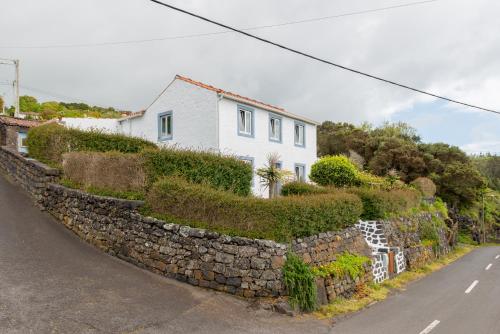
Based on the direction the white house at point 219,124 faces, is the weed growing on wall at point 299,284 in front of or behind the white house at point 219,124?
in front

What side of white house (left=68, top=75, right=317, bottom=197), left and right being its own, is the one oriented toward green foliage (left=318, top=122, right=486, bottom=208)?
left

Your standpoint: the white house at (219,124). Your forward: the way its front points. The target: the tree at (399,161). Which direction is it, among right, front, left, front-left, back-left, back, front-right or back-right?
left

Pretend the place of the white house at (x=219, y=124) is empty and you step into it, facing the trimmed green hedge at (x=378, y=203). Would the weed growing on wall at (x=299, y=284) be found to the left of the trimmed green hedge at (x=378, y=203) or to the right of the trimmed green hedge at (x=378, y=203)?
right

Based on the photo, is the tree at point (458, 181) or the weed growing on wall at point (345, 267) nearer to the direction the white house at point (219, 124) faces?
the weed growing on wall

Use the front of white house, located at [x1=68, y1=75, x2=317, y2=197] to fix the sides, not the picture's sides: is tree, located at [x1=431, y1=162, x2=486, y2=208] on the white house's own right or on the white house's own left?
on the white house's own left

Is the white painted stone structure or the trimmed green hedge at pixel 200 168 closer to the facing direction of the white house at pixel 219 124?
the white painted stone structure

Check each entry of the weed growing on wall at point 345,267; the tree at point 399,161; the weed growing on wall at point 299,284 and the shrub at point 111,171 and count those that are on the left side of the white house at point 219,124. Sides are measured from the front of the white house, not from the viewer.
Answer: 1

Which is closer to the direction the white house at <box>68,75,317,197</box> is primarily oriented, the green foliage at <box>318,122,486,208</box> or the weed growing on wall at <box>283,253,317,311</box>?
the weed growing on wall

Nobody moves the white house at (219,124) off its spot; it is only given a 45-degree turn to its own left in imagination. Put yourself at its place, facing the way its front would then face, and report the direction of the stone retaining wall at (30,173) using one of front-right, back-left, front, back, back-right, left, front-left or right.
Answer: back-right

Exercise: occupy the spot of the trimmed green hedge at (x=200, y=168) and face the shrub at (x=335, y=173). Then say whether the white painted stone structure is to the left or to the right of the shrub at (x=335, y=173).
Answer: right

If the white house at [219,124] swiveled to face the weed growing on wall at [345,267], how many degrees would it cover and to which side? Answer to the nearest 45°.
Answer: approximately 45° to its right

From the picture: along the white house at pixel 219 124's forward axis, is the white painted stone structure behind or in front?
in front

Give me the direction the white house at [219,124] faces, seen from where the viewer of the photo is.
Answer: facing the viewer and to the right of the viewer
